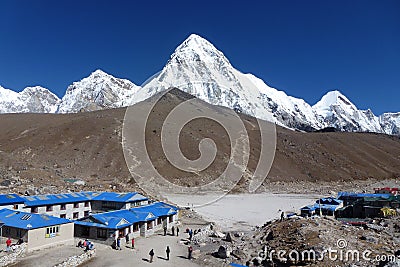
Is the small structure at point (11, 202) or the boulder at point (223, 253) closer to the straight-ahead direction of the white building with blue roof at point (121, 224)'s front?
the boulder

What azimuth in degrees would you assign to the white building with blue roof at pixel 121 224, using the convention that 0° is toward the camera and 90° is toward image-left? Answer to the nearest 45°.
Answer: approximately 315°

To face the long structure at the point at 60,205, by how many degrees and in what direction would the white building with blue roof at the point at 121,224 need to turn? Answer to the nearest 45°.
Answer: approximately 180°

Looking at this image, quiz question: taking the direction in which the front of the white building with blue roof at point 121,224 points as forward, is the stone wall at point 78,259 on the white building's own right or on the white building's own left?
on the white building's own right

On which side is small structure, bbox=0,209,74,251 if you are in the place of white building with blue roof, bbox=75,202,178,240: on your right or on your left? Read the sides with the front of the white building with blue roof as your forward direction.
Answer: on your right

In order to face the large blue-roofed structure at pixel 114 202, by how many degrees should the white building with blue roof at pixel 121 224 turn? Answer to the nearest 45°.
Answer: approximately 135° to its left

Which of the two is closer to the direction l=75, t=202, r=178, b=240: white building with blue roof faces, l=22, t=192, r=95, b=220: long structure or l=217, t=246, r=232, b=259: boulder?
the boulder

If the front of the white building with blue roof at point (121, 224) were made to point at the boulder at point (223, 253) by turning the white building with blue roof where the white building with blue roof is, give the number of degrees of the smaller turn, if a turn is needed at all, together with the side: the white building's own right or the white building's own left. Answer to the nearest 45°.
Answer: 0° — it already faces it
